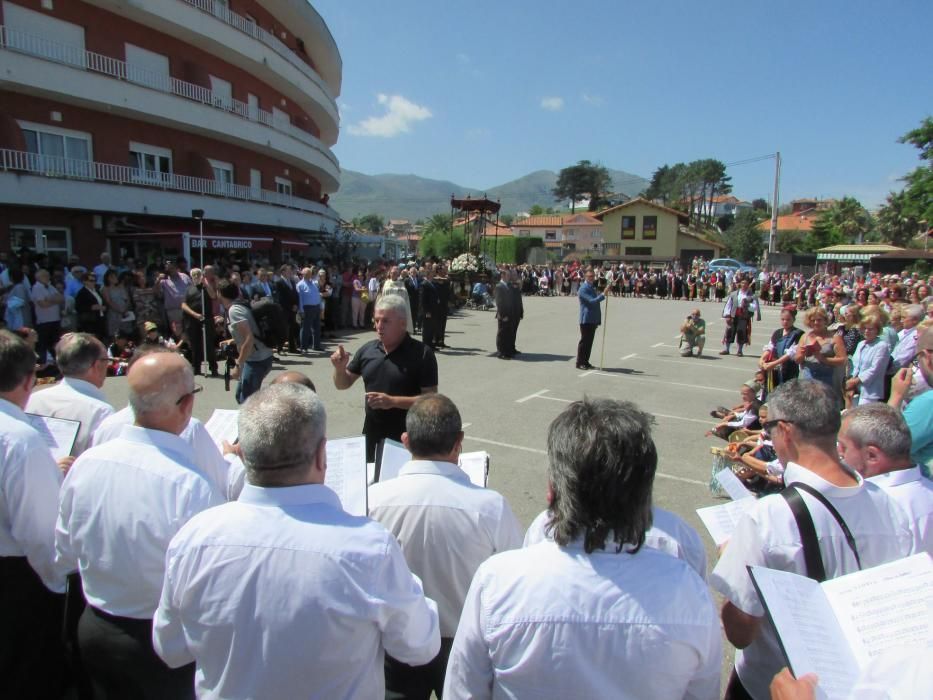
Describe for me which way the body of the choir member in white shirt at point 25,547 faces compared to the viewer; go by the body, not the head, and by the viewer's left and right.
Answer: facing away from the viewer and to the right of the viewer

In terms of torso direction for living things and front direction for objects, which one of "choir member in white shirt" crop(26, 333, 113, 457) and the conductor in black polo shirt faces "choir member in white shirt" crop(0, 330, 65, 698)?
the conductor in black polo shirt

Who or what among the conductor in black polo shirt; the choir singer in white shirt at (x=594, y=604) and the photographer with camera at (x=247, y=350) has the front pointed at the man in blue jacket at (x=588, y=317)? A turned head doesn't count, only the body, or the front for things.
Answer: the choir singer in white shirt

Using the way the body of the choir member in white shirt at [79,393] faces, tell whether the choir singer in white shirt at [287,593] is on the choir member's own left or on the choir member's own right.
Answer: on the choir member's own right

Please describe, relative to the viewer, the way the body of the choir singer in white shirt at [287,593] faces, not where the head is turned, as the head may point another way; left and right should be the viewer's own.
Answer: facing away from the viewer

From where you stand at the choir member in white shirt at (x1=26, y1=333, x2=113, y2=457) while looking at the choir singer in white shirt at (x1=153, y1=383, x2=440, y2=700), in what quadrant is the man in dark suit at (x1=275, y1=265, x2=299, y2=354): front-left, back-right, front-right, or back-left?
back-left

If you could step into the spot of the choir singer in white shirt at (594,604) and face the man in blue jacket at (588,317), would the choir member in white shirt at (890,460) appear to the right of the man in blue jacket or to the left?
right

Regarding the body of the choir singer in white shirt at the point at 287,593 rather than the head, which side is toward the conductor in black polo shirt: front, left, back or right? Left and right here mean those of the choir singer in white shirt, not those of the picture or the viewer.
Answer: front

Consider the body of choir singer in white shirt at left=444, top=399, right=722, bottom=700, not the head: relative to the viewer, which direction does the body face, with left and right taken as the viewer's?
facing away from the viewer

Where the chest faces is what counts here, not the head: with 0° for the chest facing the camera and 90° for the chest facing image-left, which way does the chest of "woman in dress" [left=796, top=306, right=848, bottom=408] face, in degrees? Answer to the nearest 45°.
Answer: approximately 45°

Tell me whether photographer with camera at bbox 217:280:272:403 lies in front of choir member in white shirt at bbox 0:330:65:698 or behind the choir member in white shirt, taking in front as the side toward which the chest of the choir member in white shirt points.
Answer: in front

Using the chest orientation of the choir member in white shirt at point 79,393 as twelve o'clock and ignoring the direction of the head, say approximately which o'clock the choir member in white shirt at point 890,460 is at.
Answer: the choir member in white shirt at point 890,460 is roughly at 3 o'clock from the choir member in white shirt at point 79,393.

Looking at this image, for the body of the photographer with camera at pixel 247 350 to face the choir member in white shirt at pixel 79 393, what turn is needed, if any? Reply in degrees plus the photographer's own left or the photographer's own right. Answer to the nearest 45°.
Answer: approximately 90° to the photographer's own left

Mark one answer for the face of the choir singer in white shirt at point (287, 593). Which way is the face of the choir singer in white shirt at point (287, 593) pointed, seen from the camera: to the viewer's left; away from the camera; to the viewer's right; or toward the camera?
away from the camera
